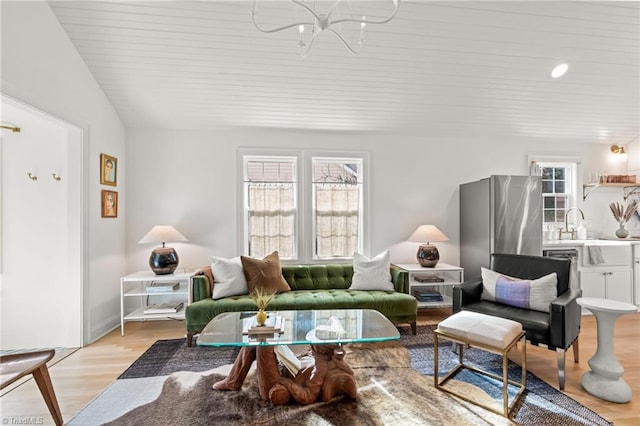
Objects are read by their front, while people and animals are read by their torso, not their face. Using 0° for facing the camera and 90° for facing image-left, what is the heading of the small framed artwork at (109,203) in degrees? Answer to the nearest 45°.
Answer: approximately 315°

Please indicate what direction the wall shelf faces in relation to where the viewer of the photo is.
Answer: facing the viewer and to the right of the viewer

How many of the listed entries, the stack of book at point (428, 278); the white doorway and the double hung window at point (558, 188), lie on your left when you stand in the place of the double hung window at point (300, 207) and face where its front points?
2

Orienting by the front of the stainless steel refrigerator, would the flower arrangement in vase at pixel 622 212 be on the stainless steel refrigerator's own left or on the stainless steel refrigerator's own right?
on the stainless steel refrigerator's own left

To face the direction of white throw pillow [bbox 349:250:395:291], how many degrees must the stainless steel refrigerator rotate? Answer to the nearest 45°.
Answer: approximately 90° to its right

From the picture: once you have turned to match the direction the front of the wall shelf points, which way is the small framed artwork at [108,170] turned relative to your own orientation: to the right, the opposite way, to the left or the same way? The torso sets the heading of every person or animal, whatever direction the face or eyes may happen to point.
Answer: to the left

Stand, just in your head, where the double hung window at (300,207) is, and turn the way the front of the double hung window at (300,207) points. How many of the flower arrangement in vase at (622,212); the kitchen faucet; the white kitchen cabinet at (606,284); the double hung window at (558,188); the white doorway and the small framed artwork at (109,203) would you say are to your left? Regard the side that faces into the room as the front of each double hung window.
4

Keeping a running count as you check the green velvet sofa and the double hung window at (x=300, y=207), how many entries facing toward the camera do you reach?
2

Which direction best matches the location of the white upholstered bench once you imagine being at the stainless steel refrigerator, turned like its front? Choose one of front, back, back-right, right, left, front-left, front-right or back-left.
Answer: front-right

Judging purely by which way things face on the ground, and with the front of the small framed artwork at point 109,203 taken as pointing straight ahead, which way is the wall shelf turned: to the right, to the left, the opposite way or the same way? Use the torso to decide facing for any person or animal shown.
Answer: to the right

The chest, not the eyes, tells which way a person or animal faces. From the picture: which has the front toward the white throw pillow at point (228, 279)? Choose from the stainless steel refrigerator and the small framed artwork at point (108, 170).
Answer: the small framed artwork
